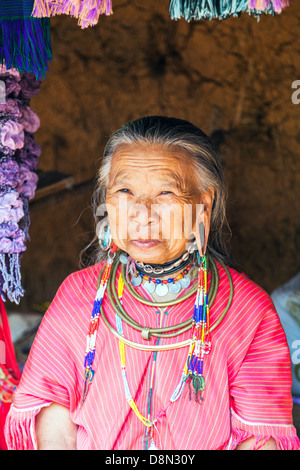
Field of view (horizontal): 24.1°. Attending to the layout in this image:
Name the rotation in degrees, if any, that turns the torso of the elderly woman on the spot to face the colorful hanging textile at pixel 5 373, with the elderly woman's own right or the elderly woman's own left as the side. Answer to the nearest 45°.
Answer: approximately 135° to the elderly woman's own right

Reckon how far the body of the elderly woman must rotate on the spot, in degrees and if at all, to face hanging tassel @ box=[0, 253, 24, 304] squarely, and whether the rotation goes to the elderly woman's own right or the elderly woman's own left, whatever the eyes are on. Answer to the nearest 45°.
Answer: approximately 135° to the elderly woman's own right

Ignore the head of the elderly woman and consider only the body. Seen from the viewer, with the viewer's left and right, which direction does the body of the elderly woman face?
facing the viewer

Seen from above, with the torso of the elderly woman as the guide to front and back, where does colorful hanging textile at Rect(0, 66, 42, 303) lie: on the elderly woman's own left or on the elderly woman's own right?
on the elderly woman's own right
